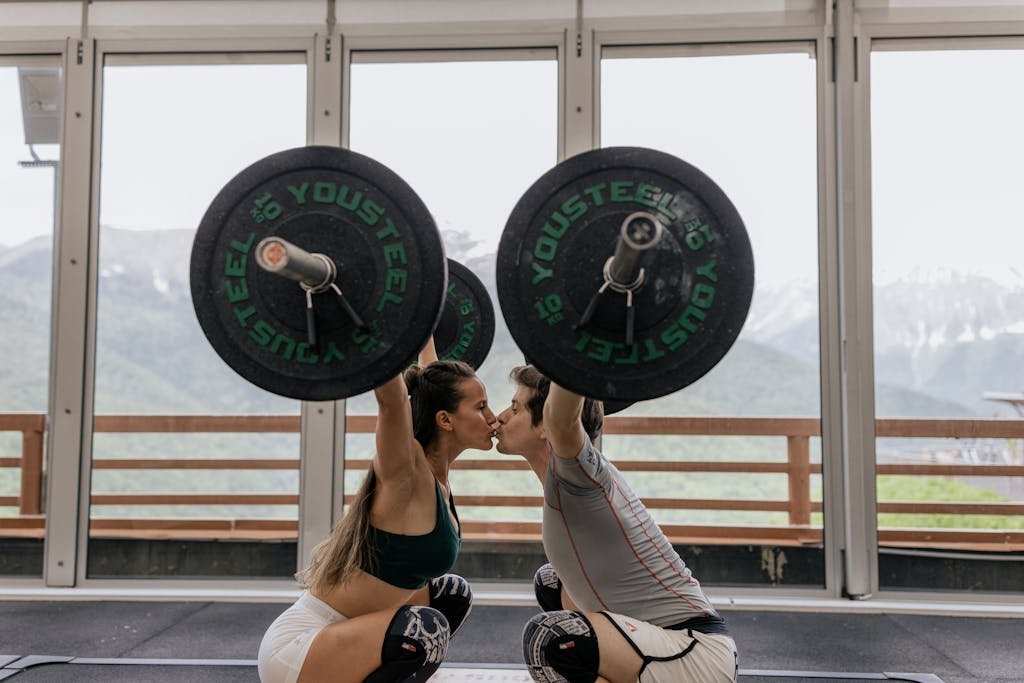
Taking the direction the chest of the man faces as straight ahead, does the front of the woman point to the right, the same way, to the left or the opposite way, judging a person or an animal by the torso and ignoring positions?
the opposite way

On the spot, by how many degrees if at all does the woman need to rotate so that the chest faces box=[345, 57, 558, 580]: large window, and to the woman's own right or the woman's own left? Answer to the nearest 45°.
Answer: approximately 90° to the woman's own left

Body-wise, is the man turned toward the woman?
yes

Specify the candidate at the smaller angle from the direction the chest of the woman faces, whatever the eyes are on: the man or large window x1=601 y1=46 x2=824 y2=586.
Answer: the man

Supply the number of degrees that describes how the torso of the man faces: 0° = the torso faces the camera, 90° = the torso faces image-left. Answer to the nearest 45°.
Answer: approximately 90°

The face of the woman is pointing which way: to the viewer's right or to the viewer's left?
to the viewer's right

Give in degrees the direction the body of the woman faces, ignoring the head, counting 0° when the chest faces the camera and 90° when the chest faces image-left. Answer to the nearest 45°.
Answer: approximately 270°

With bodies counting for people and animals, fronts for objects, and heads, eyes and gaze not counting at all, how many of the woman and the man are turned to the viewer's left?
1

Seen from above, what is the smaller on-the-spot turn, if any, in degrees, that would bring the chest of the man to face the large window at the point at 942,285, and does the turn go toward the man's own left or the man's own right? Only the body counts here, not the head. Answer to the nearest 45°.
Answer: approximately 135° to the man's own right
